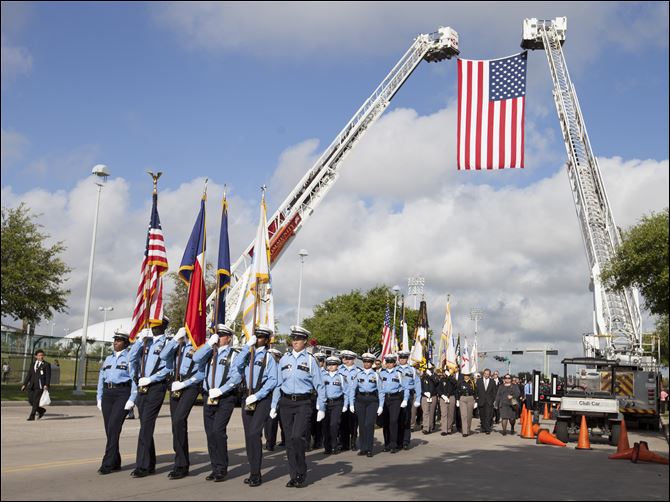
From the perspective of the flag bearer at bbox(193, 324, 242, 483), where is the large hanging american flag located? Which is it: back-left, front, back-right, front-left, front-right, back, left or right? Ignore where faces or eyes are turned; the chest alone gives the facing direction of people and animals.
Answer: back

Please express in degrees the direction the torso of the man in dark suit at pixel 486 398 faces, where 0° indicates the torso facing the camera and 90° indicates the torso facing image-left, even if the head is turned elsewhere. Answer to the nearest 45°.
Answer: approximately 0°

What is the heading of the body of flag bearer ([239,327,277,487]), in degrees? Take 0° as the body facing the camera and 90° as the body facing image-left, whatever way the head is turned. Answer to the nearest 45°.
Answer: approximately 45°

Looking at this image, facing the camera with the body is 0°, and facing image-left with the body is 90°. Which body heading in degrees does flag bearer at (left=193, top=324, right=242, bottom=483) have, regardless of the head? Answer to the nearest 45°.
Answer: approximately 45°

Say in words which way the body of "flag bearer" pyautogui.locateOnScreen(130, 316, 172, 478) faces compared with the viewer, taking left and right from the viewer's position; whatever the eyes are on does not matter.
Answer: facing the viewer and to the left of the viewer

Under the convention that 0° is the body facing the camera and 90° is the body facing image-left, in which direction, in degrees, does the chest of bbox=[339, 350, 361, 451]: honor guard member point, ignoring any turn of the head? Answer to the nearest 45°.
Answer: approximately 45°

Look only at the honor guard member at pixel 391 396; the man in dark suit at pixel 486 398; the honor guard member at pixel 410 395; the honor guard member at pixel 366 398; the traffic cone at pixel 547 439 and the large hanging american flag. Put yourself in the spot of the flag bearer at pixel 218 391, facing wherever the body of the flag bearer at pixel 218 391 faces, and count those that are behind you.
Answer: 6

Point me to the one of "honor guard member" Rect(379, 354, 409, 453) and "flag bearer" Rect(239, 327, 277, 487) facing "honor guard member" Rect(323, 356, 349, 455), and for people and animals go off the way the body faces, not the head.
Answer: "honor guard member" Rect(379, 354, 409, 453)

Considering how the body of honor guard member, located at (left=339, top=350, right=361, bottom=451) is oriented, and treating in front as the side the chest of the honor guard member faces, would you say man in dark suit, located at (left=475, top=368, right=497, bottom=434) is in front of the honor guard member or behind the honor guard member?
behind
